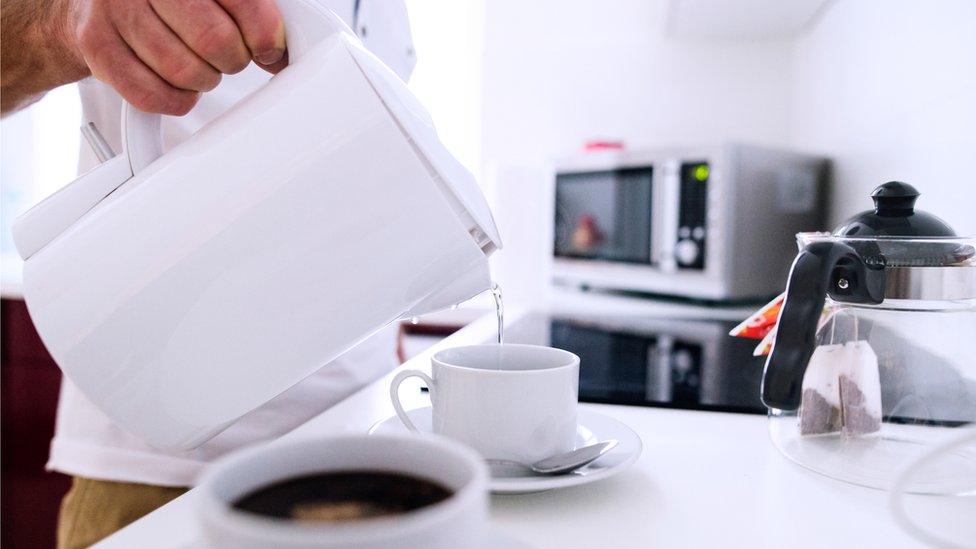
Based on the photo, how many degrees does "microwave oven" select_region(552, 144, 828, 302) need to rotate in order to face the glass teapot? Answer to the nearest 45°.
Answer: approximately 45° to its left

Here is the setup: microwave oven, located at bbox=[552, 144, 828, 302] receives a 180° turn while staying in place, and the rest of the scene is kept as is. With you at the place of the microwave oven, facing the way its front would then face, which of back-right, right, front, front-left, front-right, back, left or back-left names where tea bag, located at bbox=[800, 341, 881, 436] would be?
back-right

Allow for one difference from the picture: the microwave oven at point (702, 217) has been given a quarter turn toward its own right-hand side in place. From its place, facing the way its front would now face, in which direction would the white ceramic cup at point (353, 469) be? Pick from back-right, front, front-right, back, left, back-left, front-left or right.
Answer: back-left

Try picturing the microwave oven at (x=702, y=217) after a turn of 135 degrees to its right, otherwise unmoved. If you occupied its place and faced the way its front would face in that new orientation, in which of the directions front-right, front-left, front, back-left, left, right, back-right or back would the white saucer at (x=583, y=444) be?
back

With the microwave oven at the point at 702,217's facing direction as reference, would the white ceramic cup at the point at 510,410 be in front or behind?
in front

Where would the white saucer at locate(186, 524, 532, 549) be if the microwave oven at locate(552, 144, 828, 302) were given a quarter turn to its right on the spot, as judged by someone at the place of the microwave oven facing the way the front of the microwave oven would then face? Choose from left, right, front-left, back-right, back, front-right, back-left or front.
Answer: back-left

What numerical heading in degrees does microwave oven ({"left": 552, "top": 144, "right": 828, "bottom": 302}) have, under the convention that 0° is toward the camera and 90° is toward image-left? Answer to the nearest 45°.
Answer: approximately 45°

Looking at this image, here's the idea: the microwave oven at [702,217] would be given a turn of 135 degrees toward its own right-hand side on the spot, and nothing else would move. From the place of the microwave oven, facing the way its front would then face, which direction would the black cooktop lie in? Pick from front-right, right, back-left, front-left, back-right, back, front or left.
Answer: back

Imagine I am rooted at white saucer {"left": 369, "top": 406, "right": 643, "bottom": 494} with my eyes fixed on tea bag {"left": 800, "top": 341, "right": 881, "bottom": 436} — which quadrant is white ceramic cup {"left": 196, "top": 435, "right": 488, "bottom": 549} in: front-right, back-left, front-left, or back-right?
back-right

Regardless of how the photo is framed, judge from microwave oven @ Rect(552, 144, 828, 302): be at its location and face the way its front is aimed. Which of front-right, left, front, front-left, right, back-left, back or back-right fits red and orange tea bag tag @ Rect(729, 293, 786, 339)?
front-left

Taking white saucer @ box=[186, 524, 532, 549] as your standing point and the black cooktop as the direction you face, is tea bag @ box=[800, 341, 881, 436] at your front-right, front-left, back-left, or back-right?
front-right
